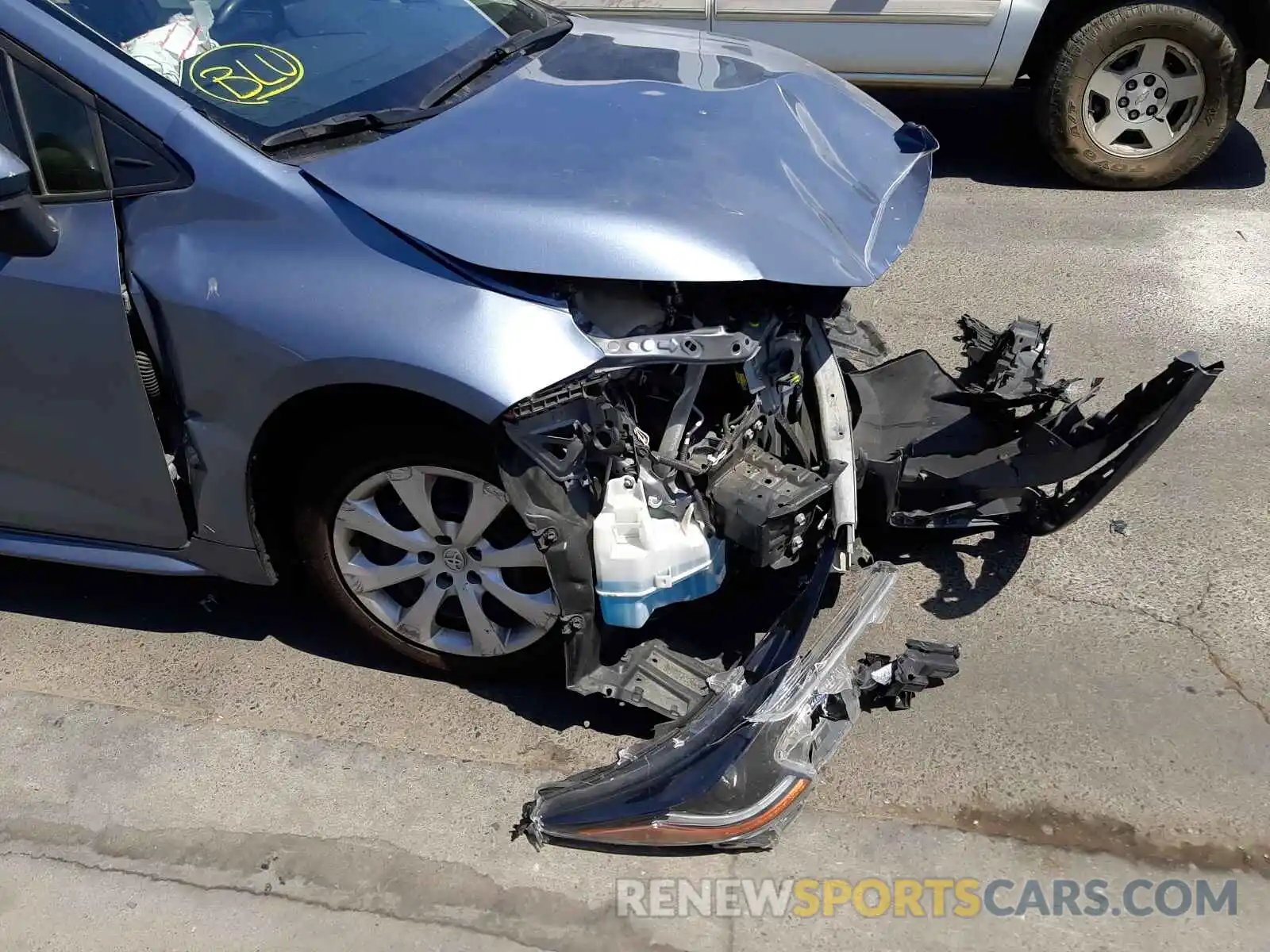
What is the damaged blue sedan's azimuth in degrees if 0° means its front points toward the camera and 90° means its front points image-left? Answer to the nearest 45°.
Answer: approximately 315°
